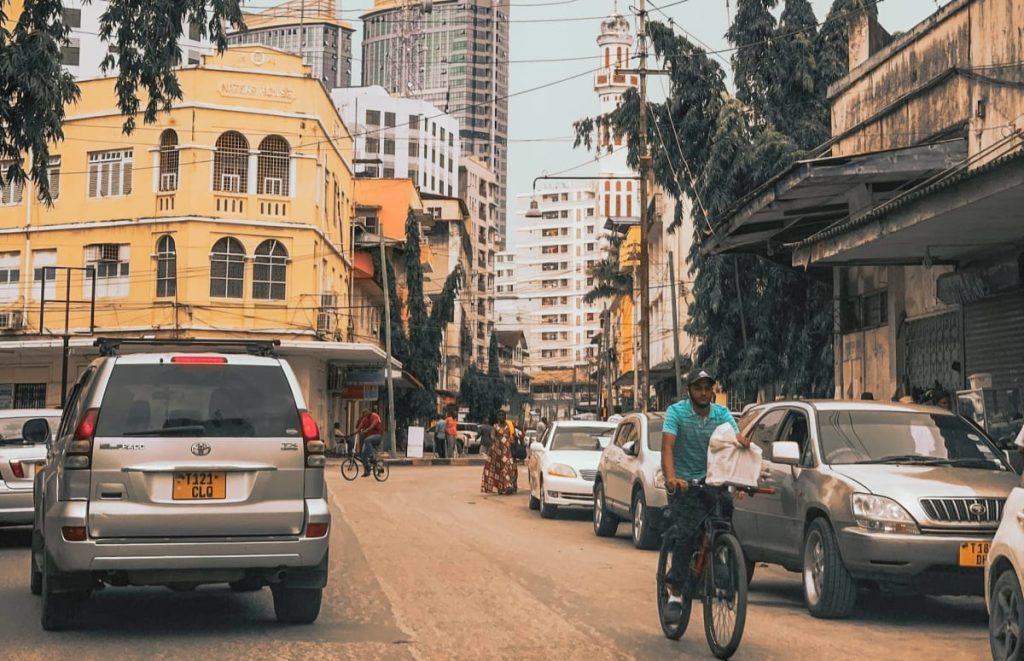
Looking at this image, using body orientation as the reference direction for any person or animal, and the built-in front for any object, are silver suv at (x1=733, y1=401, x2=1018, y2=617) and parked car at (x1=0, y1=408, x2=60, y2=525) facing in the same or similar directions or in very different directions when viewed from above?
very different directions

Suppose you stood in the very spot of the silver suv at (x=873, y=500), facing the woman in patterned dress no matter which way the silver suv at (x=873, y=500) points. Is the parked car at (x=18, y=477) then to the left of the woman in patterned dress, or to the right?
left

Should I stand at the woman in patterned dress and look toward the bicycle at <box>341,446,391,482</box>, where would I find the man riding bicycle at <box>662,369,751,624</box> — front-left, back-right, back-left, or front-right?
back-left

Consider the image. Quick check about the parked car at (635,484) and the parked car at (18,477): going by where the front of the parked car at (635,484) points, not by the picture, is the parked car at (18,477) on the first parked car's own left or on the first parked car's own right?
on the first parked car's own right

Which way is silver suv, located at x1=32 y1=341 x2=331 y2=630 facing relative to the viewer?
away from the camera

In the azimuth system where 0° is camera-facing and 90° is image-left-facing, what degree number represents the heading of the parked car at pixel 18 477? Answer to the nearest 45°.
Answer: approximately 180°

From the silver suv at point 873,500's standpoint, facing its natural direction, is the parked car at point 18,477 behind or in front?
behind

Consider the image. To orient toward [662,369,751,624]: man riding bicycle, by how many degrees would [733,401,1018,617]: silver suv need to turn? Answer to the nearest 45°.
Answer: approximately 90° to its right

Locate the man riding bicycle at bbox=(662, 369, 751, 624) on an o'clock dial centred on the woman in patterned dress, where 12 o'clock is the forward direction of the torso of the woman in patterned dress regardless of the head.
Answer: The man riding bicycle is roughly at 12 o'clock from the woman in patterned dress.
